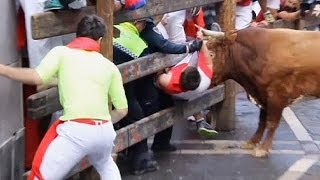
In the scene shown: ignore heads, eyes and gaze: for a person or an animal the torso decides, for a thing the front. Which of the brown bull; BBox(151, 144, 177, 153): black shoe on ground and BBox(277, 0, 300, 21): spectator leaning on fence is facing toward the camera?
the spectator leaning on fence

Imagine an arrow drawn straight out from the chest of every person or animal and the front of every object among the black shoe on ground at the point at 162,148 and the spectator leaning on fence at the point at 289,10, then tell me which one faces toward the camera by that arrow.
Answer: the spectator leaning on fence

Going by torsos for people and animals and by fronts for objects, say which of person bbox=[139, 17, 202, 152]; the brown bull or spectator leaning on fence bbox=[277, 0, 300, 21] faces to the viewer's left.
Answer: the brown bull

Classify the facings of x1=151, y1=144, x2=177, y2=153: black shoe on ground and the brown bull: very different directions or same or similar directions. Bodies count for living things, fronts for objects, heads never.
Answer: very different directions

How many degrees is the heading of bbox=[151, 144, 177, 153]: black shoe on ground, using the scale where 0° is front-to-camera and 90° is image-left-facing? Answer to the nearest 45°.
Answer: approximately 270°

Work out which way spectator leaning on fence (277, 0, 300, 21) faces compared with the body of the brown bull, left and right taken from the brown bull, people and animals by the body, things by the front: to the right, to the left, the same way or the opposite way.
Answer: to the left

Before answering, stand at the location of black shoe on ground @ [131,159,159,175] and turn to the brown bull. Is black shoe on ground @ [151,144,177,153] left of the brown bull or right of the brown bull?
left

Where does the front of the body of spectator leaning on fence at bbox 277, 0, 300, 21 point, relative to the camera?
toward the camera

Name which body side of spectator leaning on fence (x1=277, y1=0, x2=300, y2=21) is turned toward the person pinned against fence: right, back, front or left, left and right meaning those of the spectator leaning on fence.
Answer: front

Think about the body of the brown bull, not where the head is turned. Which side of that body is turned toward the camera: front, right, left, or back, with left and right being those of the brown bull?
left
